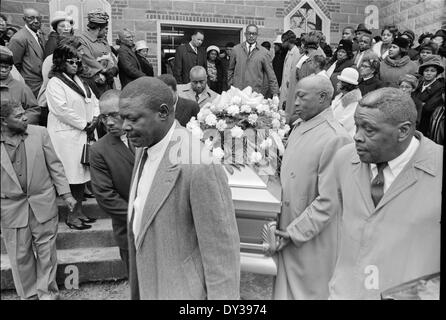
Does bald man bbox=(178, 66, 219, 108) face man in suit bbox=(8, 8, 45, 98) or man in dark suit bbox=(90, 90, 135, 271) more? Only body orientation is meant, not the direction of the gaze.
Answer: the man in dark suit

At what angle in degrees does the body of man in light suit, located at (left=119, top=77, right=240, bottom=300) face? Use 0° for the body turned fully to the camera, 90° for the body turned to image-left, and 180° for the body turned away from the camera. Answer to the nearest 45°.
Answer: approximately 45°

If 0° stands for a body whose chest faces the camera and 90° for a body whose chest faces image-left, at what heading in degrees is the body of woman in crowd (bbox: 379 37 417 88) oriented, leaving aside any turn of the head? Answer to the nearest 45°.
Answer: approximately 45°

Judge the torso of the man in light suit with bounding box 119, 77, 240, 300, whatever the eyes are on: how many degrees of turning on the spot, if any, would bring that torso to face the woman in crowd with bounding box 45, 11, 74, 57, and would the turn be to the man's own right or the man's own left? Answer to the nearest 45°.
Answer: approximately 135° to the man's own right

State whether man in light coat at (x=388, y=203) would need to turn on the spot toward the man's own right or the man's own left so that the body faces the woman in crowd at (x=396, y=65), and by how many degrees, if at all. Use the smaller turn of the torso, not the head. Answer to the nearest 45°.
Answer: approximately 135° to the man's own right
